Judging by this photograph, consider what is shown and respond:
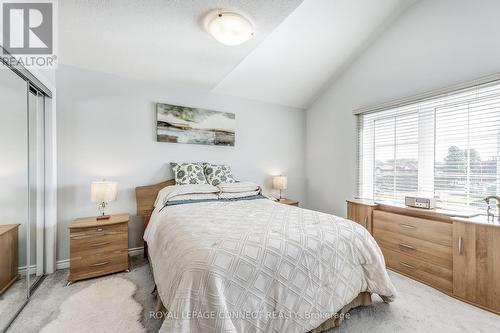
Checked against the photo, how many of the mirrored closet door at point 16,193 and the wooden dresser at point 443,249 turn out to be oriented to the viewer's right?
1

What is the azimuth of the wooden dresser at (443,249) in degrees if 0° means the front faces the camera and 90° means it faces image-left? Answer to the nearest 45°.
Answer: approximately 45°

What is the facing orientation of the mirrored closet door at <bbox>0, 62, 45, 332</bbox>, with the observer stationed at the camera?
facing to the right of the viewer

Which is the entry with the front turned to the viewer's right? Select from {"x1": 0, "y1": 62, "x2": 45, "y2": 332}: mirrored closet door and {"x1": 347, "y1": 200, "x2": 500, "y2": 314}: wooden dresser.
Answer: the mirrored closet door
